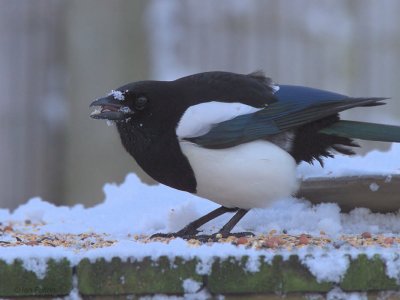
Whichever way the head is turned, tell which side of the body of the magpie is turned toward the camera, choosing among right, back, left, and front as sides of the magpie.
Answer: left
